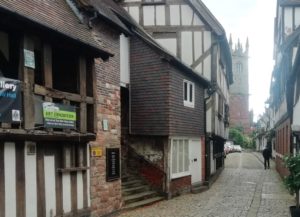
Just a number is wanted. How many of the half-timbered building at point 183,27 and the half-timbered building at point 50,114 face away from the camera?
0

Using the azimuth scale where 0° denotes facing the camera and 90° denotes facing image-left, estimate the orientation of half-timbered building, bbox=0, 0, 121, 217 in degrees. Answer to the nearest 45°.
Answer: approximately 315°

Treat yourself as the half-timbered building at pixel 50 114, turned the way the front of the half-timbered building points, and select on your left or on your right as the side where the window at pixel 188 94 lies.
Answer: on your left

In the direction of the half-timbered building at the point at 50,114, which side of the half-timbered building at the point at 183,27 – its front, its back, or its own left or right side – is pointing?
right

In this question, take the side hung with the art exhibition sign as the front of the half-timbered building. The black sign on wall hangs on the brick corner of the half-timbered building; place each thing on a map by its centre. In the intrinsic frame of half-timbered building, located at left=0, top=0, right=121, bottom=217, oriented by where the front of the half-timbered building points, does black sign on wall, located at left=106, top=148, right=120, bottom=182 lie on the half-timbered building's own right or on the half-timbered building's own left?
on the half-timbered building's own left
